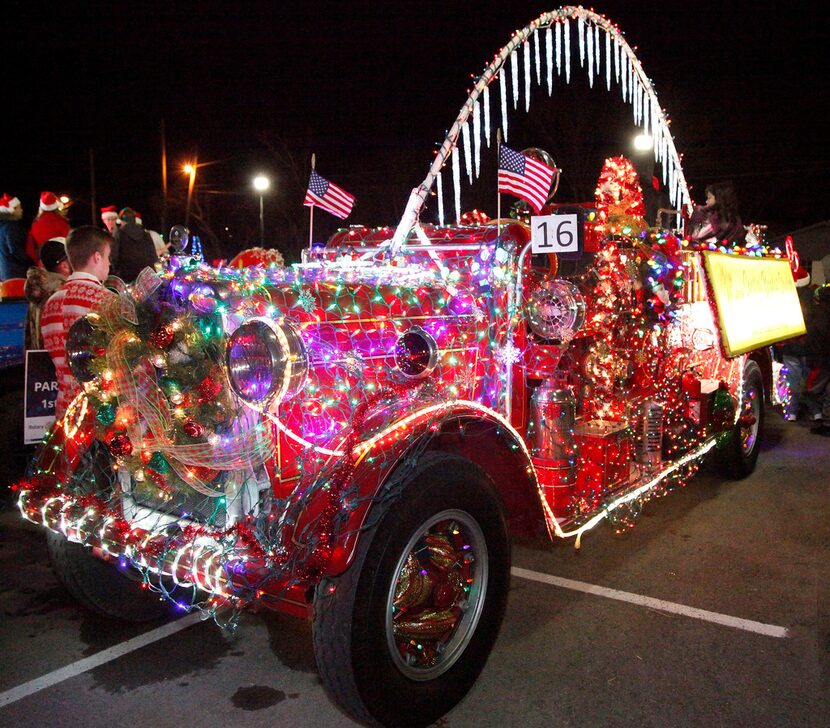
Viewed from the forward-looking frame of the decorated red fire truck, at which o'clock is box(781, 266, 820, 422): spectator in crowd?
The spectator in crowd is roughly at 6 o'clock from the decorated red fire truck.

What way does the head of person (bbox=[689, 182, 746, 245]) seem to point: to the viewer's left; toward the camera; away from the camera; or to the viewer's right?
to the viewer's left

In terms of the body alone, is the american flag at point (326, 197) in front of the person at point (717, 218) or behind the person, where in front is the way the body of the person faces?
in front

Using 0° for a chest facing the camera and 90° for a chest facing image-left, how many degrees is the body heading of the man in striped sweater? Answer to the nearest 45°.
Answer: approximately 225°

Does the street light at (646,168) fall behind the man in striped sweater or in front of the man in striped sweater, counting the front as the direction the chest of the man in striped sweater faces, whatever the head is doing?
in front

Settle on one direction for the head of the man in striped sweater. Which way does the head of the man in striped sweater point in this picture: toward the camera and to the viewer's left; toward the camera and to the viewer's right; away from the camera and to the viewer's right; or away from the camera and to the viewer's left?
away from the camera and to the viewer's right

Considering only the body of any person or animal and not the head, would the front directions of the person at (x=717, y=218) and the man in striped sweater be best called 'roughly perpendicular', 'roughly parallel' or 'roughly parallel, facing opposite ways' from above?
roughly perpendicular

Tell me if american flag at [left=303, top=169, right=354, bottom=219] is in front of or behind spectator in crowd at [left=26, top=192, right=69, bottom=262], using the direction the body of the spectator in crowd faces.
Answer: behind

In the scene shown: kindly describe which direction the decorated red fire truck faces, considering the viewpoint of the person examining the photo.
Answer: facing the viewer and to the left of the viewer

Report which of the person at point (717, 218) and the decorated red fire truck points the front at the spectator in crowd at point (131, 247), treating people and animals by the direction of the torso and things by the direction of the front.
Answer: the person at point (717, 218)
